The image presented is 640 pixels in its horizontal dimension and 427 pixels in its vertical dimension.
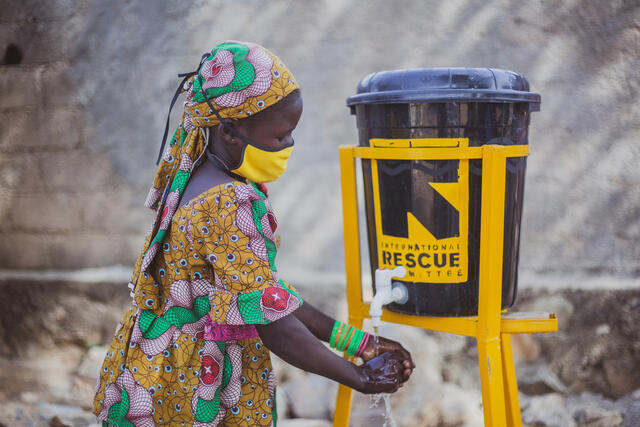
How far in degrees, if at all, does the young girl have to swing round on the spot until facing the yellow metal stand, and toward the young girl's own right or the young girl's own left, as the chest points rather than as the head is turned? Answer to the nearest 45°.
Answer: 0° — they already face it

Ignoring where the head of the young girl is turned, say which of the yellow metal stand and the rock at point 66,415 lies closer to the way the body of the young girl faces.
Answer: the yellow metal stand

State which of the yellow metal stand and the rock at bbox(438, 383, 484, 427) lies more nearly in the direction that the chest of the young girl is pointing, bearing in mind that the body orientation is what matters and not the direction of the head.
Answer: the yellow metal stand

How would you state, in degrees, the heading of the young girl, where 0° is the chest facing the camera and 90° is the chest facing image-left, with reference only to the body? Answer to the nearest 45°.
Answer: approximately 270°

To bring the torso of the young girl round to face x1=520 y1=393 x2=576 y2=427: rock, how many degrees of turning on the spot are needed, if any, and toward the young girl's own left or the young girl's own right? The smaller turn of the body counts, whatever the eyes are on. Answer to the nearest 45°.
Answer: approximately 45° to the young girl's own left

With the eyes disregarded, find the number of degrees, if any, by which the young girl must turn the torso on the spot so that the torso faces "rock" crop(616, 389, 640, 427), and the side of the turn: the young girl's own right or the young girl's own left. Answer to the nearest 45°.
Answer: approximately 45° to the young girl's own left

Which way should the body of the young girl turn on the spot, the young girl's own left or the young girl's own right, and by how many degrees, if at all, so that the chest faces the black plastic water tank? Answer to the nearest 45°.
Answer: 0° — they already face it
